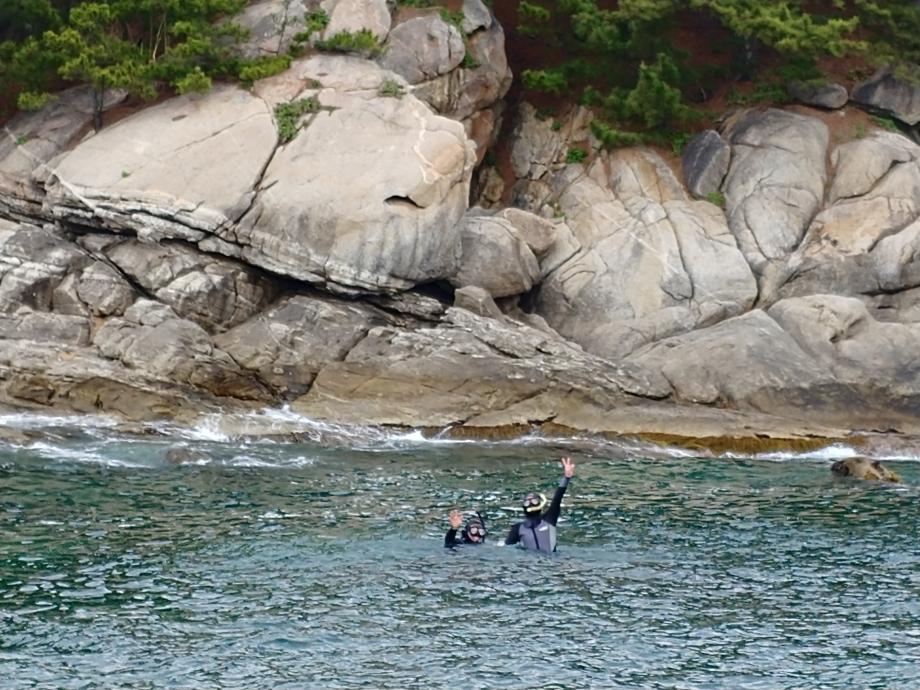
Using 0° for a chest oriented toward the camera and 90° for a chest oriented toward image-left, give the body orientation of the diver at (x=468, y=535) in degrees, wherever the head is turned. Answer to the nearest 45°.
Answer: approximately 315°

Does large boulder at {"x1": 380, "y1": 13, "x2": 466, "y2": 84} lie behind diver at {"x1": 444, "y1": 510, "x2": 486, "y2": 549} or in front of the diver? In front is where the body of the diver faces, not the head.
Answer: behind

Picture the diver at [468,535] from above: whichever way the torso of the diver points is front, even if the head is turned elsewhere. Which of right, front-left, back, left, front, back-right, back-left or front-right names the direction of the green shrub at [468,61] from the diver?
back-left

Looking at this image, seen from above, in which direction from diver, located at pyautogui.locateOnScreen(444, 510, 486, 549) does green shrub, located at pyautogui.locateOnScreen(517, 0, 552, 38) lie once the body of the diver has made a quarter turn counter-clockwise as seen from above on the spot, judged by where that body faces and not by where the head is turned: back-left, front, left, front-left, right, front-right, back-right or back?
front-left

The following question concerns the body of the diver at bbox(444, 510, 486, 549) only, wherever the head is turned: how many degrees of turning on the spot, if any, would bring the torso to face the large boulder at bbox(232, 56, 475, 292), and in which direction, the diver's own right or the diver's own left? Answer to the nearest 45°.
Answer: approximately 135° to the diver's own left

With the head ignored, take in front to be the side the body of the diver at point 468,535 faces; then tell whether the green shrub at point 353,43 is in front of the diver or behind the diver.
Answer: behind

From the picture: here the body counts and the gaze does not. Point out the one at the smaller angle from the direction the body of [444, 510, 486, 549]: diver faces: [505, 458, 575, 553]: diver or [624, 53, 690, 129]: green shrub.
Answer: the diver

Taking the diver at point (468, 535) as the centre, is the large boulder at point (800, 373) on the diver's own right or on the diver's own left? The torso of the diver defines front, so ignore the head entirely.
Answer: on the diver's own left

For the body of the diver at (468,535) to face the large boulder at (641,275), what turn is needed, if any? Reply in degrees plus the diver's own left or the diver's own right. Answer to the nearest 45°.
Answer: approximately 135° to the diver's own left

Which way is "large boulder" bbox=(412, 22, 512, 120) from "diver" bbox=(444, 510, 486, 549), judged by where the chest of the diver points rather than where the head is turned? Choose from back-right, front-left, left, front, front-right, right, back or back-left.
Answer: back-left

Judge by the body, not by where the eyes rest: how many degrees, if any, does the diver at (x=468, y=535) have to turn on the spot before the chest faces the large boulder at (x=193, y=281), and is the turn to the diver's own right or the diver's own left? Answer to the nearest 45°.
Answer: approximately 180°

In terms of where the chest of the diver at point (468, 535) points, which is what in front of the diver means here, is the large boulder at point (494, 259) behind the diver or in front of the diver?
behind

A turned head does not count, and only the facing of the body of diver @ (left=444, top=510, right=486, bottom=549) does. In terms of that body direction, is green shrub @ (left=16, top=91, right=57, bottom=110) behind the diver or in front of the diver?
behind
